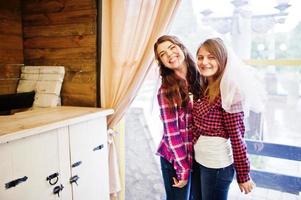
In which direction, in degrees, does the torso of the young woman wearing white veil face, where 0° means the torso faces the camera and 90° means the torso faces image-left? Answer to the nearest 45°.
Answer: approximately 45°

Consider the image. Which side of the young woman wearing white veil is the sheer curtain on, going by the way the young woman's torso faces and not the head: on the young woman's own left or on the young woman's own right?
on the young woman's own right
